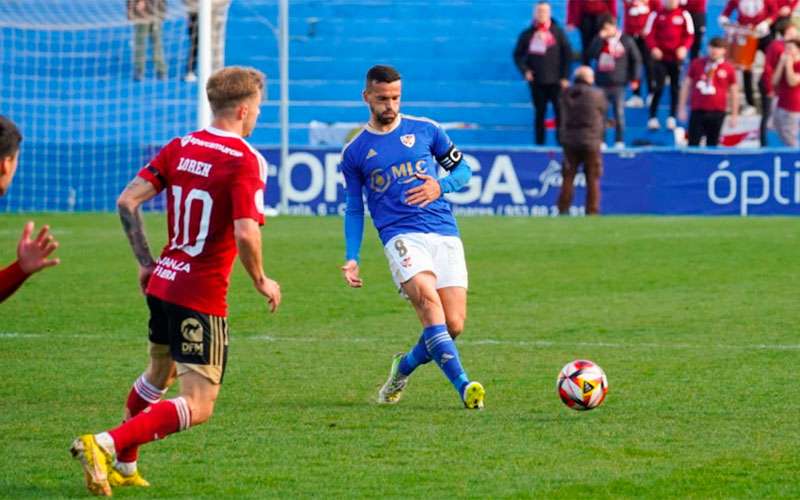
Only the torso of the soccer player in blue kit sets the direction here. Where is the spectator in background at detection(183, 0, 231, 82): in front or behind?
behind

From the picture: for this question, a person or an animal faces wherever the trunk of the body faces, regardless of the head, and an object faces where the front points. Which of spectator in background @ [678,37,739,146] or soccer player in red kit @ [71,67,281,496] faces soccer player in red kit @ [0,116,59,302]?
the spectator in background

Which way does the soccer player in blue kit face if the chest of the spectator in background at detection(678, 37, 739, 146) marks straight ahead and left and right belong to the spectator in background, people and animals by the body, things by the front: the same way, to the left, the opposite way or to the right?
the same way

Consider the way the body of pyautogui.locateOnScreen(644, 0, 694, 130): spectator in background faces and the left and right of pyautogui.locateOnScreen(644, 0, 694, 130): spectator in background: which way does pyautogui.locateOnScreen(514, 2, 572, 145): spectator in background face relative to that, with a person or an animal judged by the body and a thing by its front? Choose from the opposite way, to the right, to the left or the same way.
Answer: the same way

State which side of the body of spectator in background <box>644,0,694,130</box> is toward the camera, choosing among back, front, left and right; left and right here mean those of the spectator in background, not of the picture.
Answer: front

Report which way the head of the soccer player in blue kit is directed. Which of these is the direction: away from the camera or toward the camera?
toward the camera

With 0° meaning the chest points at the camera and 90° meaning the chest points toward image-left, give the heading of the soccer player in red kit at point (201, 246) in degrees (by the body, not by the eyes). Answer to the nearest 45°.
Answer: approximately 225°

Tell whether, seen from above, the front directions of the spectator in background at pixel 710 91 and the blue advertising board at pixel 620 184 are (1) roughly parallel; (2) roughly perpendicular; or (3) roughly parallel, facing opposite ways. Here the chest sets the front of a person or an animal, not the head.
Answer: roughly parallel

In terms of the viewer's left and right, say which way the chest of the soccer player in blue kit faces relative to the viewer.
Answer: facing the viewer

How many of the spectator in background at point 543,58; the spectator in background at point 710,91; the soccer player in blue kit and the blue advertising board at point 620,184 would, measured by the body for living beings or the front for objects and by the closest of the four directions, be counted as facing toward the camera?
4
